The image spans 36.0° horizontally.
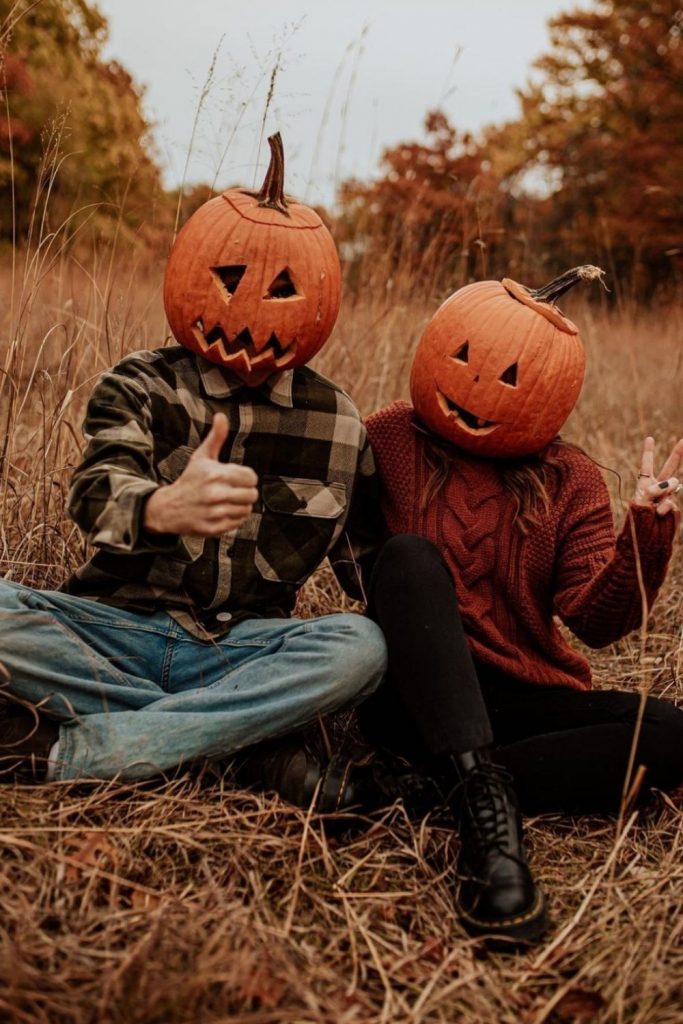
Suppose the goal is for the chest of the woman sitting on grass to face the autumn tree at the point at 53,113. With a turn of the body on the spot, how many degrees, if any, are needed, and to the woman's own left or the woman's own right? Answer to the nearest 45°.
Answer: approximately 135° to the woman's own right

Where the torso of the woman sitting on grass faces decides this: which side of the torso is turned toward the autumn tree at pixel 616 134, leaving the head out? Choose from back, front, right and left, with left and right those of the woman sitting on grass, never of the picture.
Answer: back

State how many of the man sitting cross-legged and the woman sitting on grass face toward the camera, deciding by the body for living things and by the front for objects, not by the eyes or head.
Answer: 2

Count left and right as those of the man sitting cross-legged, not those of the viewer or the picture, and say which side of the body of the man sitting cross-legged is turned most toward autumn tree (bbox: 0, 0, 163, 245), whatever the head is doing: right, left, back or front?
back

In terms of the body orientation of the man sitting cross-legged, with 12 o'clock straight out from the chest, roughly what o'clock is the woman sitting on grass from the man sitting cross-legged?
The woman sitting on grass is roughly at 9 o'clock from the man sitting cross-legged.

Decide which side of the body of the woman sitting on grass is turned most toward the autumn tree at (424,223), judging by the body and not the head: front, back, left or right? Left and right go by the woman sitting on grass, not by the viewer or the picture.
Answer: back

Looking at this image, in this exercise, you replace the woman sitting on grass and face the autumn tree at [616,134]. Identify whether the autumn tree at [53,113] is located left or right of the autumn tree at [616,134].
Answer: left

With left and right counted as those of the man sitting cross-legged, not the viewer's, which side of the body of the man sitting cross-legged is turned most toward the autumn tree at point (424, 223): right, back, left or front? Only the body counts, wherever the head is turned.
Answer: back

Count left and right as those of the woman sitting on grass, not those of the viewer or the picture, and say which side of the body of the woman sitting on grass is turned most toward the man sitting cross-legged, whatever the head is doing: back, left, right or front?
right
